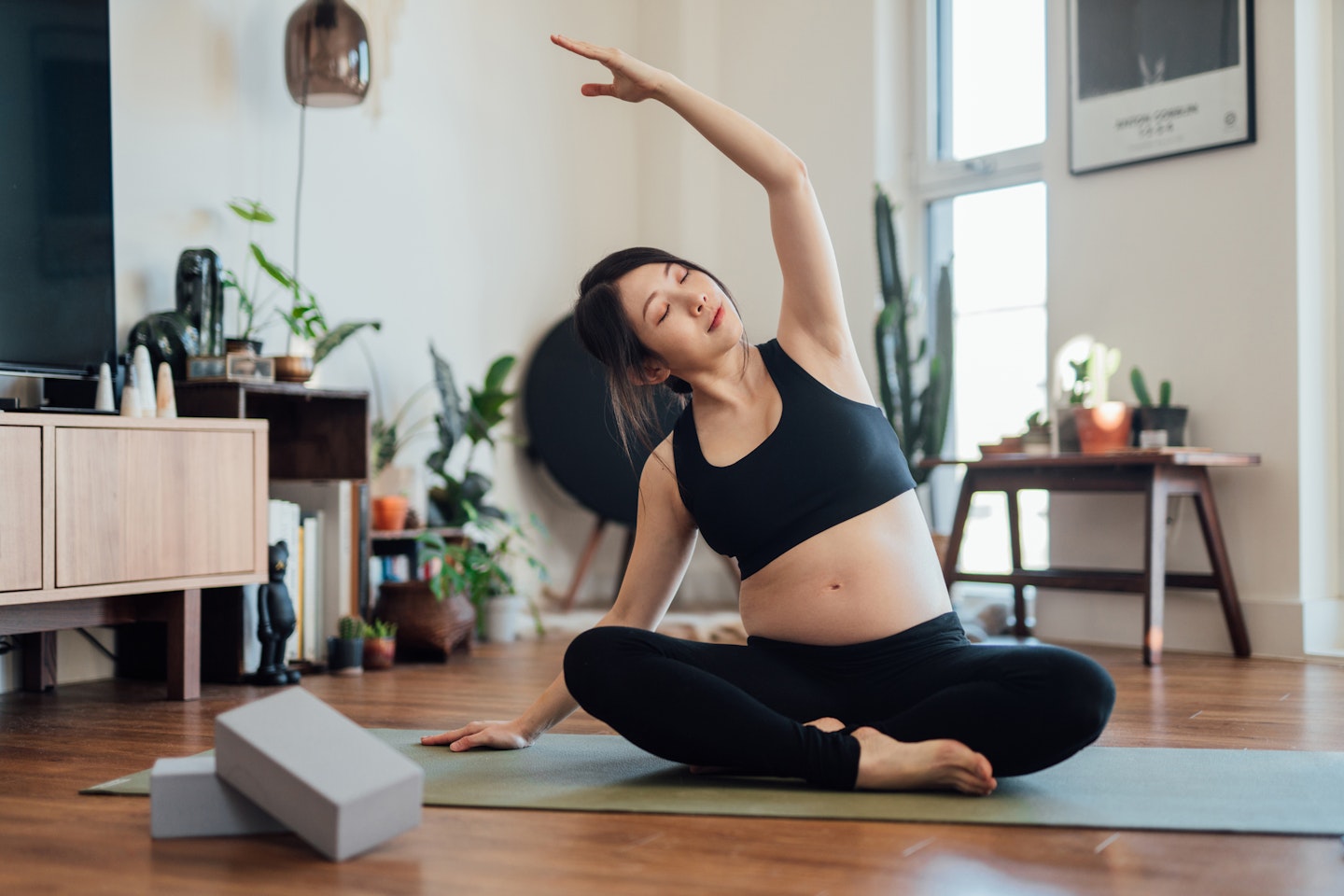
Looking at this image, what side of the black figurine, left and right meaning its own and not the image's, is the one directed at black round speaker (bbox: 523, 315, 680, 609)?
left

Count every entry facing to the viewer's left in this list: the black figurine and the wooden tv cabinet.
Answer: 0

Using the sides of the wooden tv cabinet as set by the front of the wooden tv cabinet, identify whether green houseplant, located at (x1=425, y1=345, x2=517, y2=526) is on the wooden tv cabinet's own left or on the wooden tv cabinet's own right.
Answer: on the wooden tv cabinet's own left

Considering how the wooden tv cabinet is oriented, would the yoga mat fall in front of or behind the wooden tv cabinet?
in front

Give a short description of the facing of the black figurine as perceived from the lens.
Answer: facing the viewer and to the right of the viewer

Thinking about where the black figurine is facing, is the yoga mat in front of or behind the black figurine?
in front

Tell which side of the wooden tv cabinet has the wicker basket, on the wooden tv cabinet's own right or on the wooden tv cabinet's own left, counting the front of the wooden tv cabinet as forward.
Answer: on the wooden tv cabinet's own left

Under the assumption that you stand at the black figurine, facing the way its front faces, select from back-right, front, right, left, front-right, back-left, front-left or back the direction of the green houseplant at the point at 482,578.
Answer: left

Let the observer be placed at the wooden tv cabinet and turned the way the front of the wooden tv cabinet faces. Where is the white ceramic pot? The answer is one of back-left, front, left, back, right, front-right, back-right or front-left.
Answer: left

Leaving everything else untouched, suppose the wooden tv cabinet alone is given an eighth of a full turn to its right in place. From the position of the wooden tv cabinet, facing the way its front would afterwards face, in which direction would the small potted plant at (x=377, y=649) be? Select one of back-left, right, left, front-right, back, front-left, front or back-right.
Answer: back-left
